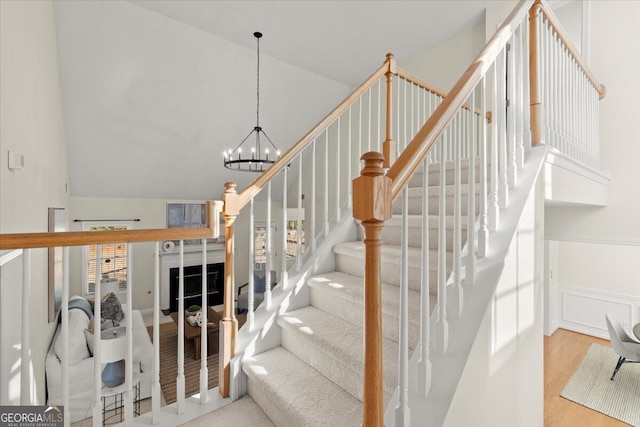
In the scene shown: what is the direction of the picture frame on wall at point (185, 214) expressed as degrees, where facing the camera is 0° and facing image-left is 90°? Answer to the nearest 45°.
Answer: approximately 0°

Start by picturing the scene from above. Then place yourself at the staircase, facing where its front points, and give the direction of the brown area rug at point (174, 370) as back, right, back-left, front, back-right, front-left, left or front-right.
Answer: right

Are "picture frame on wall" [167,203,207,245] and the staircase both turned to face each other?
no

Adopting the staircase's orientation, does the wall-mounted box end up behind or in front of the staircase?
in front

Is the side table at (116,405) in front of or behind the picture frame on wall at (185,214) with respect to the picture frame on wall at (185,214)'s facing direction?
in front

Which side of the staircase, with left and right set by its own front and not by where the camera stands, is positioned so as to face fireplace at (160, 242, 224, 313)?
right

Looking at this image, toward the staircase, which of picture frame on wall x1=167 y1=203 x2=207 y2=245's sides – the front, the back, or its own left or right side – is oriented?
front

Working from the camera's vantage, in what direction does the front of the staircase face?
facing the viewer and to the left of the viewer

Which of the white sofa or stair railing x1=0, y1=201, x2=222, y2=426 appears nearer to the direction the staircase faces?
the stair railing

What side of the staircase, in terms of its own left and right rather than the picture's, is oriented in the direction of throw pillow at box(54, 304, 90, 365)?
right

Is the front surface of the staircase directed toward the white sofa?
no

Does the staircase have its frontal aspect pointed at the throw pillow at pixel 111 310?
no

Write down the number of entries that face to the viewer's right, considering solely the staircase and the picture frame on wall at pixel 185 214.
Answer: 0
